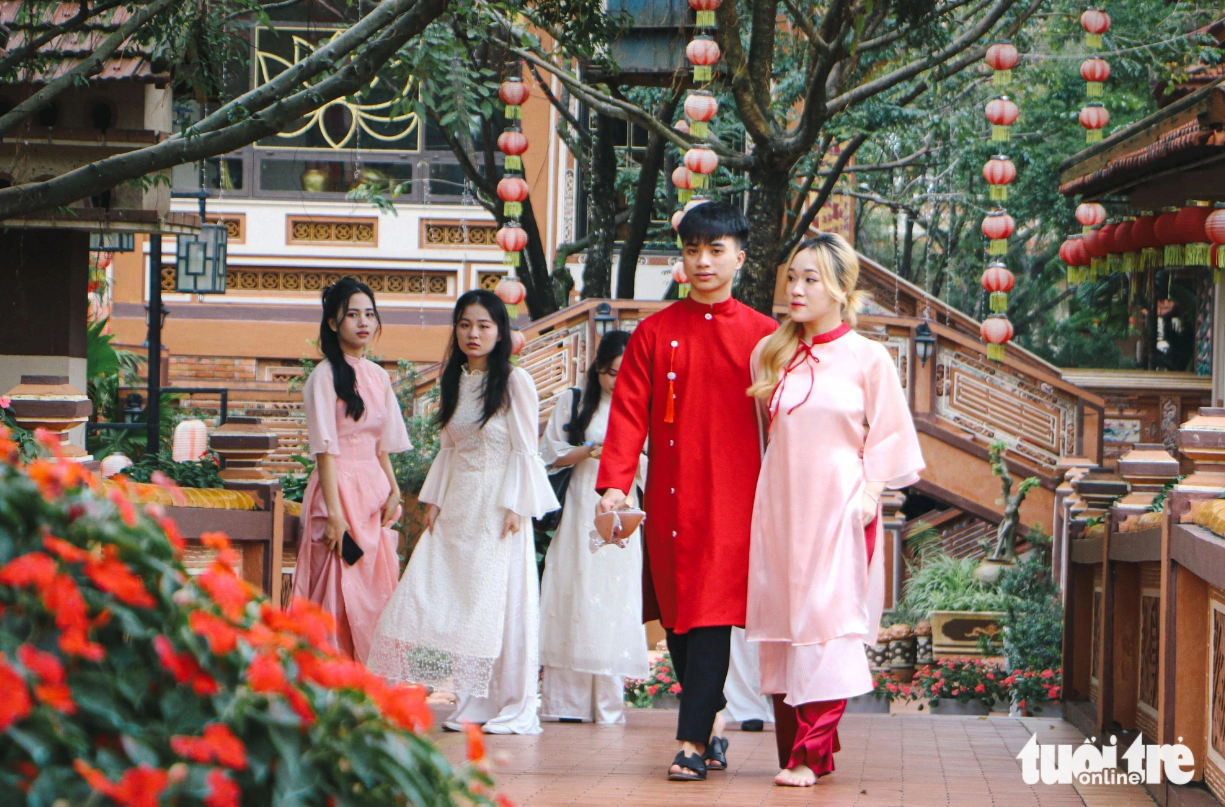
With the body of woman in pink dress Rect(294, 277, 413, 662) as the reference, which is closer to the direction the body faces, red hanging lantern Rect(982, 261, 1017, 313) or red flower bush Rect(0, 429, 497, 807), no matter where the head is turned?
the red flower bush

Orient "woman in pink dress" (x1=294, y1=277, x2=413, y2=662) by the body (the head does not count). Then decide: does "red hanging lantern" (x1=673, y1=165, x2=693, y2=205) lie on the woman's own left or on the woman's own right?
on the woman's own left

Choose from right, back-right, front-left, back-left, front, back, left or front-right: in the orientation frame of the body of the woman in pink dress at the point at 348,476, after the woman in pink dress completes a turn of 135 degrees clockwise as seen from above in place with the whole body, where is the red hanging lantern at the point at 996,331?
back-right

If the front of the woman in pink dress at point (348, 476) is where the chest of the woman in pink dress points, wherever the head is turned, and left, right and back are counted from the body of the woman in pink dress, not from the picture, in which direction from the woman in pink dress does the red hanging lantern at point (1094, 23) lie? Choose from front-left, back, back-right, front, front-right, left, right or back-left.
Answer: left

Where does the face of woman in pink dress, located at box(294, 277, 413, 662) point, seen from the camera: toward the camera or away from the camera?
toward the camera

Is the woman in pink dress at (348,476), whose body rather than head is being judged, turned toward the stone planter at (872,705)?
no

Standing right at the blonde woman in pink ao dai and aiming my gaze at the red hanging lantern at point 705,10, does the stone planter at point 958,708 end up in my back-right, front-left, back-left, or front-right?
front-right

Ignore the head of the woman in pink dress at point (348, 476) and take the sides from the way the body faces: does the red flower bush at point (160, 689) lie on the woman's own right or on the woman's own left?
on the woman's own right

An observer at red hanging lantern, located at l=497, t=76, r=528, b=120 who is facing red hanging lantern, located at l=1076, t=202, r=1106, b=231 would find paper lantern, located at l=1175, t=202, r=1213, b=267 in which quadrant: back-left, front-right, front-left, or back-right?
front-right

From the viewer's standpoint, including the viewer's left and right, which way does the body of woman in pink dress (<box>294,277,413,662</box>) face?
facing the viewer and to the right of the viewer

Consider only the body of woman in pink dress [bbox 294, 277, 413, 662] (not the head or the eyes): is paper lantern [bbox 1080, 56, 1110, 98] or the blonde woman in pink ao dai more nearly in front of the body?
the blonde woman in pink ao dai

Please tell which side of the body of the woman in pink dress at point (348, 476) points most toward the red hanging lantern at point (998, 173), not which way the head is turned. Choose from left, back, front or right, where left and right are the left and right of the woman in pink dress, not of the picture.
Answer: left

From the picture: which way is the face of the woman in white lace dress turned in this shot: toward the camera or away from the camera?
toward the camera

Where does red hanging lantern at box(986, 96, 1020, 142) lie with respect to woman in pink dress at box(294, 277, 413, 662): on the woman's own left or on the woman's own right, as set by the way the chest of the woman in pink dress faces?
on the woman's own left

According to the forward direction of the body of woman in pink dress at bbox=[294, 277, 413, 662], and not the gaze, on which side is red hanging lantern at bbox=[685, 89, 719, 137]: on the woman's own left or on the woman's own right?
on the woman's own left

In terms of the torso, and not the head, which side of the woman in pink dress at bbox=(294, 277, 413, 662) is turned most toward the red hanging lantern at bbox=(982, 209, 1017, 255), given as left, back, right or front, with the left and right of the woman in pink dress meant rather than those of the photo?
left

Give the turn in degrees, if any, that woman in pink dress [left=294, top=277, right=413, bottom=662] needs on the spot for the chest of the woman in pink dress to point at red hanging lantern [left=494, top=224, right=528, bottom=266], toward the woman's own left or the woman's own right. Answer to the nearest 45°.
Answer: approximately 135° to the woman's own left

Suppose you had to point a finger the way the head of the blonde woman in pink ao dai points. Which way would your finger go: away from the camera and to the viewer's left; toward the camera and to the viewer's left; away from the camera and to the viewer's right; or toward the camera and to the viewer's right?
toward the camera and to the viewer's left

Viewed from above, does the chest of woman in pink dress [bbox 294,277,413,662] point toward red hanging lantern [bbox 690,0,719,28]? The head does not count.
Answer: no

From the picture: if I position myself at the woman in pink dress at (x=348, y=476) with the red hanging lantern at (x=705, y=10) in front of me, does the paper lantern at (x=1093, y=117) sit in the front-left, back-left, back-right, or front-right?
front-right

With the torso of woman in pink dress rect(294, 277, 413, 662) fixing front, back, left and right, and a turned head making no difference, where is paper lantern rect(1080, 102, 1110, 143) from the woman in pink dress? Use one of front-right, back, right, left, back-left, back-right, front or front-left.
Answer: left
